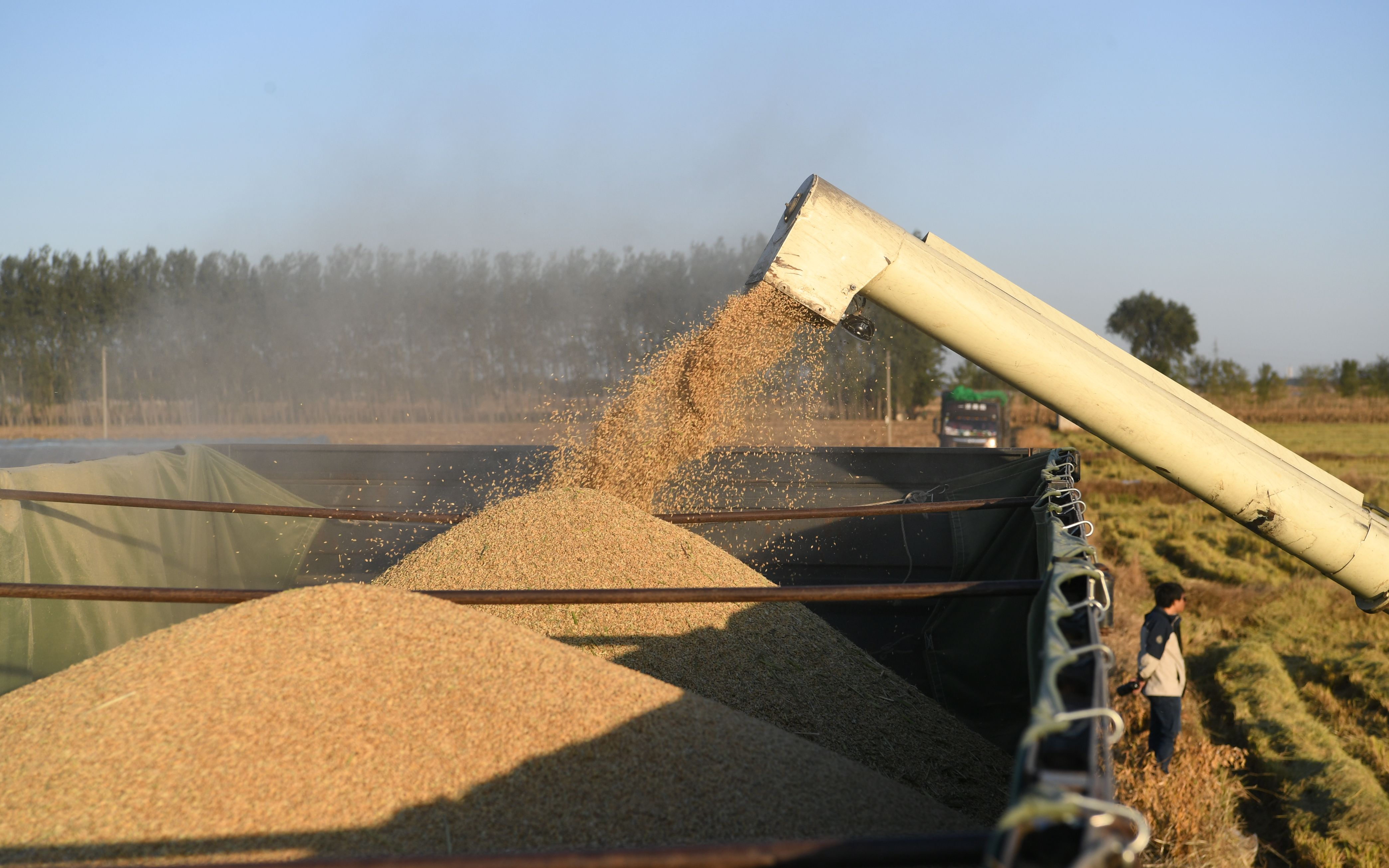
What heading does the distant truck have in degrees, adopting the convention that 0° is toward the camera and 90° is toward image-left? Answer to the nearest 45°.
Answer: approximately 0°

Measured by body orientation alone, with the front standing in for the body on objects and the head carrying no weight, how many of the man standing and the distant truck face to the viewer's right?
1

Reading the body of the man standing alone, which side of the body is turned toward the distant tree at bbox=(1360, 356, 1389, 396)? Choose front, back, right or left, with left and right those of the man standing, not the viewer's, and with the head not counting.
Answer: left

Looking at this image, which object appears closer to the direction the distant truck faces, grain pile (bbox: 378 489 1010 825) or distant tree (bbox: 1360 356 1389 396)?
the grain pile

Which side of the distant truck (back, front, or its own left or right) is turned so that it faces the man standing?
front

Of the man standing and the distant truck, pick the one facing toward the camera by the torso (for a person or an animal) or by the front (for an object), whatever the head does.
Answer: the distant truck

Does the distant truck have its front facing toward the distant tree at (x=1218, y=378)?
no

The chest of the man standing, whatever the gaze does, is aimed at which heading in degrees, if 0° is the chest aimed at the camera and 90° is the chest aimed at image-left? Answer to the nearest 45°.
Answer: approximately 270°

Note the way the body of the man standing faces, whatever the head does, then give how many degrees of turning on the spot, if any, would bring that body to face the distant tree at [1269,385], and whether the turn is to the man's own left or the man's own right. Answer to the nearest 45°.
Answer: approximately 90° to the man's own left

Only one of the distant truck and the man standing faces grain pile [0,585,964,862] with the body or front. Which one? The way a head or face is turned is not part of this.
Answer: the distant truck

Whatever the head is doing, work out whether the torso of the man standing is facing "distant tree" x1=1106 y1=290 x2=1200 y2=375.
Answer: no

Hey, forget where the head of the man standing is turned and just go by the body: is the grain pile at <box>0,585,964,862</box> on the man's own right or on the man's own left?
on the man's own right

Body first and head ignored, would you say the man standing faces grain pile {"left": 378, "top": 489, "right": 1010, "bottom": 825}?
no

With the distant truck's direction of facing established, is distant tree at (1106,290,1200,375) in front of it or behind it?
behind
